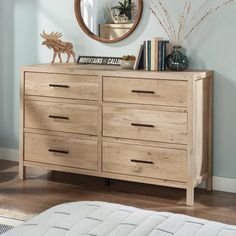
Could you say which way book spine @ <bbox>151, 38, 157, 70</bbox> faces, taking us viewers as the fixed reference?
facing the viewer

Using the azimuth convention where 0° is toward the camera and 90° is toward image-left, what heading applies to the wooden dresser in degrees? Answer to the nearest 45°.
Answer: approximately 45°

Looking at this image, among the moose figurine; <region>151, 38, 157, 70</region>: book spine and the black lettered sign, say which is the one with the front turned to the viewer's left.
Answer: the moose figurine

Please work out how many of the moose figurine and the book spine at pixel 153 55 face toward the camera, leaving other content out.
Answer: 1

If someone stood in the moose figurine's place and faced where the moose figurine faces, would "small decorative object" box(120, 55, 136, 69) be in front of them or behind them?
behind

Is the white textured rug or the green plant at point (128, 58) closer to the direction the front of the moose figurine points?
the white textured rug

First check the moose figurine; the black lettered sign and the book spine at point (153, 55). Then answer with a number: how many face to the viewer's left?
1

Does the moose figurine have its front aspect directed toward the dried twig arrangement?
no

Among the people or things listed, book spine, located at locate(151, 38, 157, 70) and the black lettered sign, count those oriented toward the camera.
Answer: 2

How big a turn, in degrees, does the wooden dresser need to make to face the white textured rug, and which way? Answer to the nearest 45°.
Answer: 0° — it already faces it

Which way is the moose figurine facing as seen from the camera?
to the viewer's left

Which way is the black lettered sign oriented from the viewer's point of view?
toward the camera

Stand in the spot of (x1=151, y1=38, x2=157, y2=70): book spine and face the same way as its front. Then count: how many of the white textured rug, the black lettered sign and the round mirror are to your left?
0
